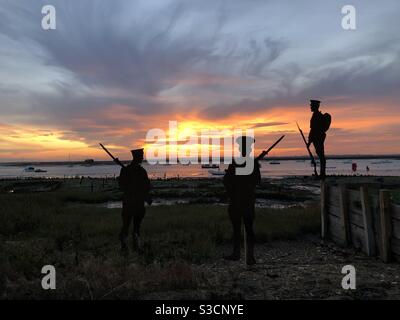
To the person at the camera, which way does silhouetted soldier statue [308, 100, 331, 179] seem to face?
facing to the left of the viewer

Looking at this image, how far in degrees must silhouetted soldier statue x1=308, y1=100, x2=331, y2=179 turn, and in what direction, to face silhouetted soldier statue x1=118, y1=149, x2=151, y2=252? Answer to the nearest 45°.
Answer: approximately 45° to its left

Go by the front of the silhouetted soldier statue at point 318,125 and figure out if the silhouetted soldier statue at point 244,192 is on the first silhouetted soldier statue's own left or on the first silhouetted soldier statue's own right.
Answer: on the first silhouetted soldier statue's own left

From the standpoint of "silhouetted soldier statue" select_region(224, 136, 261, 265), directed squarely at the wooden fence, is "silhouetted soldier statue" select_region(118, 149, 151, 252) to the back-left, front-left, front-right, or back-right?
back-left
